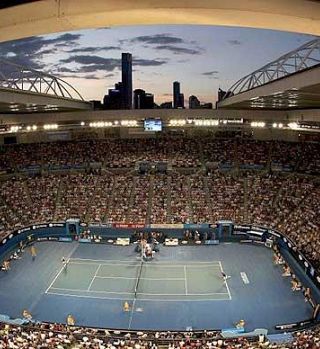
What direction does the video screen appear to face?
toward the camera

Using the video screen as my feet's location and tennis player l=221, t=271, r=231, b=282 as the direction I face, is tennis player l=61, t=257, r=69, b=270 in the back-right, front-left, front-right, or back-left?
front-right

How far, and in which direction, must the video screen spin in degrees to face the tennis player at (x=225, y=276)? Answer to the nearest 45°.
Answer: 0° — it already faces them

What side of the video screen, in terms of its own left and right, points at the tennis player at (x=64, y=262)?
front

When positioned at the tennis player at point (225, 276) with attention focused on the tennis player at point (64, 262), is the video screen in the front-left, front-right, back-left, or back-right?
front-right

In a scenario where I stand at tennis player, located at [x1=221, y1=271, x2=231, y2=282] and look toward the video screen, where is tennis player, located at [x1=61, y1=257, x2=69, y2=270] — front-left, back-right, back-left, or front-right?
front-left
